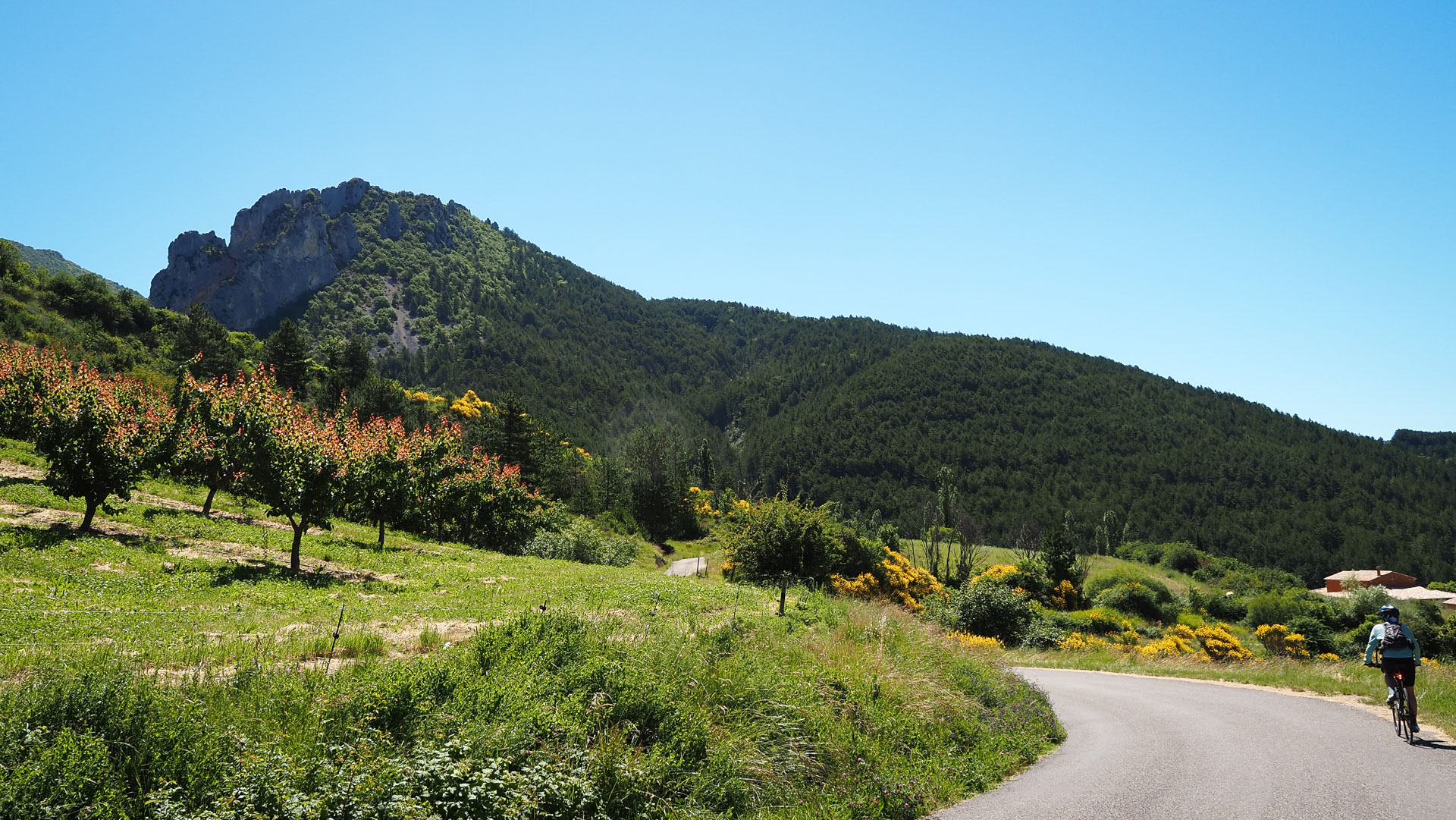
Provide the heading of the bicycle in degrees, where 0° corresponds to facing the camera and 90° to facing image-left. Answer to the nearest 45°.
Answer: approximately 180°

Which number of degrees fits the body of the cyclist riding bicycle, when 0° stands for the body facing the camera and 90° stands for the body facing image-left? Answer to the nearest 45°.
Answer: approximately 180°

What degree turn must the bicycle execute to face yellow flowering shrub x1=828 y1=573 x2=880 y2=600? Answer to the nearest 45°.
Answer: approximately 45° to its left

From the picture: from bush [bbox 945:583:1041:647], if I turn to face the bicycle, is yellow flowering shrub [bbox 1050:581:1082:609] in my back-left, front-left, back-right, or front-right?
back-left

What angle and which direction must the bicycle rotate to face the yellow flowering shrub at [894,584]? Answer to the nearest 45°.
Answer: approximately 45° to its left
